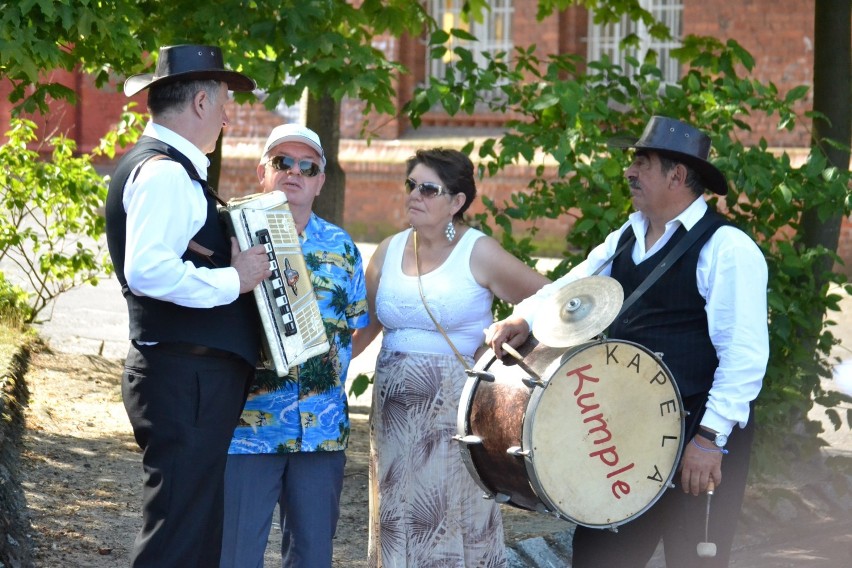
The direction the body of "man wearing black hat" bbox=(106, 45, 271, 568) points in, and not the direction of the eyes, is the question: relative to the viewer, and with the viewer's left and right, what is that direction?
facing to the right of the viewer

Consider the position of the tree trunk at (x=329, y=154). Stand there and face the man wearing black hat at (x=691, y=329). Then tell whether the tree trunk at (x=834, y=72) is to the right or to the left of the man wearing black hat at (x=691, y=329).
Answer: left

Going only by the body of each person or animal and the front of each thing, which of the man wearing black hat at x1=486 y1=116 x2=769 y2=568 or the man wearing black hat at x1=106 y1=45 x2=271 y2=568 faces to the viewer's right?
the man wearing black hat at x1=106 y1=45 x2=271 y2=568

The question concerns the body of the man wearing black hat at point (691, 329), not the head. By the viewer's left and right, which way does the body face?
facing the viewer and to the left of the viewer

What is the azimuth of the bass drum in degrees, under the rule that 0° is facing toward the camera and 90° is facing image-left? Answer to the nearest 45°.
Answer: approximately 315°

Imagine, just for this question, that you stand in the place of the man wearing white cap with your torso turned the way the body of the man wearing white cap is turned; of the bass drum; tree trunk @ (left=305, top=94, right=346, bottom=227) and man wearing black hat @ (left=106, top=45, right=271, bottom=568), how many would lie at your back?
1

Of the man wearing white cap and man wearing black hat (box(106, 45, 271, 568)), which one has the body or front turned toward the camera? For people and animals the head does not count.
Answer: the man wearing white cap

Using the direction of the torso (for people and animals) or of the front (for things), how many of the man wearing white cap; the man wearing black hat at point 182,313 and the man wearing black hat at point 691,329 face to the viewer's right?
1

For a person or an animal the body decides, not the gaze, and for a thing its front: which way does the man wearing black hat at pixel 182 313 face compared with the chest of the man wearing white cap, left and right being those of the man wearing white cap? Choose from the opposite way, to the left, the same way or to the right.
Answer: to the left

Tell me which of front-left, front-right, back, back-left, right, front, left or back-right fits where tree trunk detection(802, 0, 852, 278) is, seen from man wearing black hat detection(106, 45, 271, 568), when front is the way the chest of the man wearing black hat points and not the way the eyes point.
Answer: front-left

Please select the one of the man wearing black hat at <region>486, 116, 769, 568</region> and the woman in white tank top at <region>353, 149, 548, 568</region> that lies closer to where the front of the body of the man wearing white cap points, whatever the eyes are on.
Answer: the man wearing black hat

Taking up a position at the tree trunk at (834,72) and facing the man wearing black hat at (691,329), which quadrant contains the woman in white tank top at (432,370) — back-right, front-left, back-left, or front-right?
front-right

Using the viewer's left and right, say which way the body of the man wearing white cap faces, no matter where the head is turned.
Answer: facing the viewer
